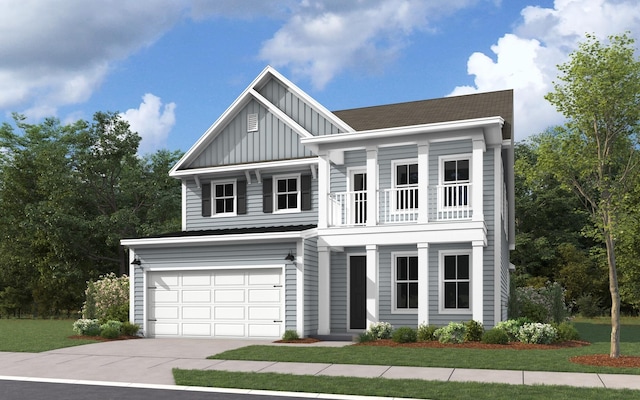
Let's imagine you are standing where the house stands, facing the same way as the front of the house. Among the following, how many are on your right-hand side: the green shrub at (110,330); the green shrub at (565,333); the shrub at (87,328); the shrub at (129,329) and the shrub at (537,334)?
3

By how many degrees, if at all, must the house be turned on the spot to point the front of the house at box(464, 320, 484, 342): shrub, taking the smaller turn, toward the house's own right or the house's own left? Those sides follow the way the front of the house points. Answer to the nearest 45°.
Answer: approximately 45° to the house's own left

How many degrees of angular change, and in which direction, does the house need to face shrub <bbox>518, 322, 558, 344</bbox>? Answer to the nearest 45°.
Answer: approximately 45° to its left

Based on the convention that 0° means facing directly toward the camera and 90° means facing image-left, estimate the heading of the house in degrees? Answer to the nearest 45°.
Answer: approximately 0°

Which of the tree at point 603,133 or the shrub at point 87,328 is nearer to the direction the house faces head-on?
the tree

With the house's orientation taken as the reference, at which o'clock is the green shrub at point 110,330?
The green shrub is roughly at 3 o'clock from the house.

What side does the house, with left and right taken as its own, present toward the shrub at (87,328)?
right

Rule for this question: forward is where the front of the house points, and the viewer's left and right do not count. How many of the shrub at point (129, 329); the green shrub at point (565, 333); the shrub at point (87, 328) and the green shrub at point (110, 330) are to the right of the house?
3

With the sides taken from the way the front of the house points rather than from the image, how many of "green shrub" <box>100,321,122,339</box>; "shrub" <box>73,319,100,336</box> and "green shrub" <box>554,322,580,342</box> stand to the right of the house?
2

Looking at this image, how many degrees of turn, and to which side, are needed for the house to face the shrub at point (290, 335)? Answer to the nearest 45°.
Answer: approximately 45° to its right
